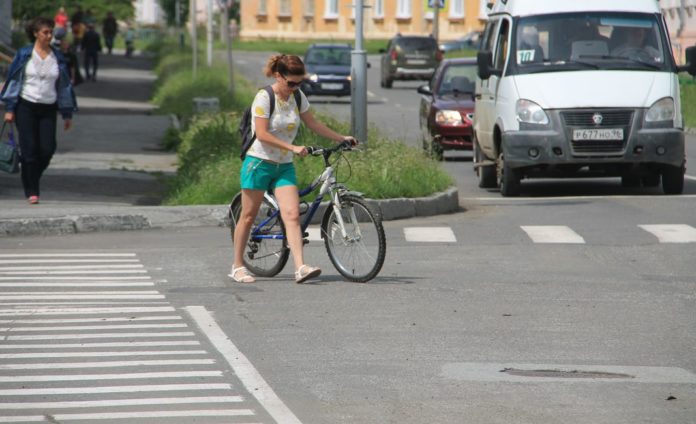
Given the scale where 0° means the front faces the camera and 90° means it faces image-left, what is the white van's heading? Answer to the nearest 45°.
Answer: approximately 0°

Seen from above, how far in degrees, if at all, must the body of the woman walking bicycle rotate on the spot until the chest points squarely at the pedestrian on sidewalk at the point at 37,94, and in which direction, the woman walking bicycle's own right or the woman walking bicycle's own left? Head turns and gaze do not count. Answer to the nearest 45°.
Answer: approximately 180°

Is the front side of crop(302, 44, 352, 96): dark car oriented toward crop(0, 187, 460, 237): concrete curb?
yes

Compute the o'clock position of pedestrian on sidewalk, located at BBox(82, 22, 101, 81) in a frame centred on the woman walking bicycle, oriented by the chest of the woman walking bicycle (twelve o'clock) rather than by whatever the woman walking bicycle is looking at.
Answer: The pedestrian on sidewalk is roughly at 7 o'clock from the woman walking bicycle.

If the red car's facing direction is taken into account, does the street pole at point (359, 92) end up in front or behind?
in front

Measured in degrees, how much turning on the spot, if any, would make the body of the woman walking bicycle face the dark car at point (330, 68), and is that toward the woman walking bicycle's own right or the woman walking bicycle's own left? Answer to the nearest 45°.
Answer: approximately 135° to the woman walking bicycle's own left

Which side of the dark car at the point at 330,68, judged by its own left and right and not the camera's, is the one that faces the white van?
front

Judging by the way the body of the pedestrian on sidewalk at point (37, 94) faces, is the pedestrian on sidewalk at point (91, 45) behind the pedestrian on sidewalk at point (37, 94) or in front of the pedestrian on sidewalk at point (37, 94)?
behind
